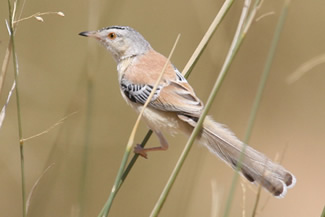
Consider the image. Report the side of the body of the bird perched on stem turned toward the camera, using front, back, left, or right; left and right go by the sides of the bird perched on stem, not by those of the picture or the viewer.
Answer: left

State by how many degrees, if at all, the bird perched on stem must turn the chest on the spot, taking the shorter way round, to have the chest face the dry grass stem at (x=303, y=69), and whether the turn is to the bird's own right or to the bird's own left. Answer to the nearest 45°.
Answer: approximately 135° to the bird's own right
